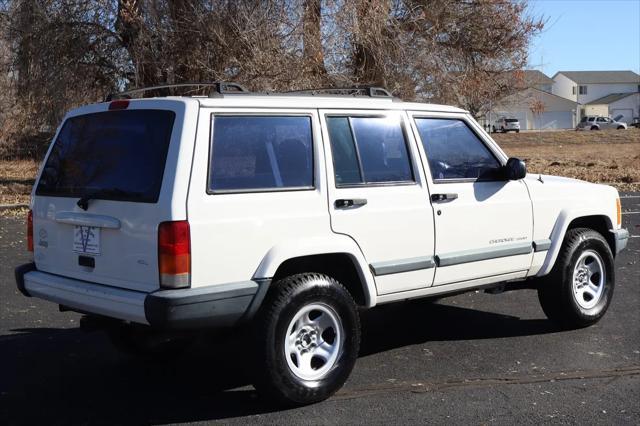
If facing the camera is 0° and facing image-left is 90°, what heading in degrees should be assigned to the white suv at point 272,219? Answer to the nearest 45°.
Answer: approximately 225°
